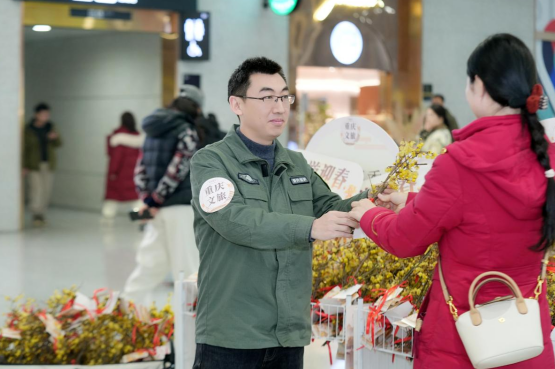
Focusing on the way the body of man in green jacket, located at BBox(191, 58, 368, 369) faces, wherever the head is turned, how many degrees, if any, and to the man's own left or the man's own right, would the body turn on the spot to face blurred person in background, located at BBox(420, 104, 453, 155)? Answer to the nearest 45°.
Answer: approximately 135° to the man's own left

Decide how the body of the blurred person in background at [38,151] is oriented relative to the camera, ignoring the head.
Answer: toward the camera

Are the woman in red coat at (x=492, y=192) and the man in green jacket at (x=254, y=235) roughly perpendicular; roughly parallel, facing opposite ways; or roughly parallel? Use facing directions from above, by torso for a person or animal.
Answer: roughly parallel, facing opposite ways

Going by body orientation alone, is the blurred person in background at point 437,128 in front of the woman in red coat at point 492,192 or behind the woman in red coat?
in front

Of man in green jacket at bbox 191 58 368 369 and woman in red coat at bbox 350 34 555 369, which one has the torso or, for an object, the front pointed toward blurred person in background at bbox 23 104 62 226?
the woman in red coat

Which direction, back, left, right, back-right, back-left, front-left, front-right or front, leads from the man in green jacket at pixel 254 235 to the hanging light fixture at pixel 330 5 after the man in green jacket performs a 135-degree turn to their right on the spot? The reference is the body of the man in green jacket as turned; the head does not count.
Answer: right

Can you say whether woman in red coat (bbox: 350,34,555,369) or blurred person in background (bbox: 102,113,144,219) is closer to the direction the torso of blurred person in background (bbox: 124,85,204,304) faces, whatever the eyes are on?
the blurred person in background

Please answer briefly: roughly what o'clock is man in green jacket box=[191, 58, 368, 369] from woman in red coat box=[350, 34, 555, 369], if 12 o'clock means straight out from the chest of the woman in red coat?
The man in green jacket is roughly at 11 o'clock from the woman in red coat.

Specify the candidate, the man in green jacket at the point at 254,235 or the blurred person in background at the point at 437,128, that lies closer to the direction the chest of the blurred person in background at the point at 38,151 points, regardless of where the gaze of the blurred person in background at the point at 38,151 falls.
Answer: the man in green jacket

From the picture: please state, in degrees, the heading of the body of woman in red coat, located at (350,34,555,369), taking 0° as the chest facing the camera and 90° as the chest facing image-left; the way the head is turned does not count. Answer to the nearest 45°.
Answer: approximately 135°

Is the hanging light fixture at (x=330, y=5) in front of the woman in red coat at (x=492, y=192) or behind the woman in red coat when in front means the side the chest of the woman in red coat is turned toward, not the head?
in front

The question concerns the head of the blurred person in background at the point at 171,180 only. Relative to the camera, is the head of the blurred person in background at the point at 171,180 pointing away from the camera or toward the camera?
away from the camera

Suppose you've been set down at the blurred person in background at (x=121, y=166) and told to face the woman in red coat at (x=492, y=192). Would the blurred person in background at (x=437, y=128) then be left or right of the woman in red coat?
left

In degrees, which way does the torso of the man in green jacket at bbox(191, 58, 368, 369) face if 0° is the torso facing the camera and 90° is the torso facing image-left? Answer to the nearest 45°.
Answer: approximately 315°

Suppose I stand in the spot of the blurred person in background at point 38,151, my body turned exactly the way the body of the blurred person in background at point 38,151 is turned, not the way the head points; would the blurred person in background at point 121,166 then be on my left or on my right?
on my left

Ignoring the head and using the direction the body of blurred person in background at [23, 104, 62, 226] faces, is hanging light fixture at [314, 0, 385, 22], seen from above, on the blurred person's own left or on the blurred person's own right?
on the blurred person's own left

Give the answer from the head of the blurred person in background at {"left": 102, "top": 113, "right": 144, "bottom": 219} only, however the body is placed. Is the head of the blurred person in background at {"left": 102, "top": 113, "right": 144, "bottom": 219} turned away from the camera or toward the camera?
away from the camera
